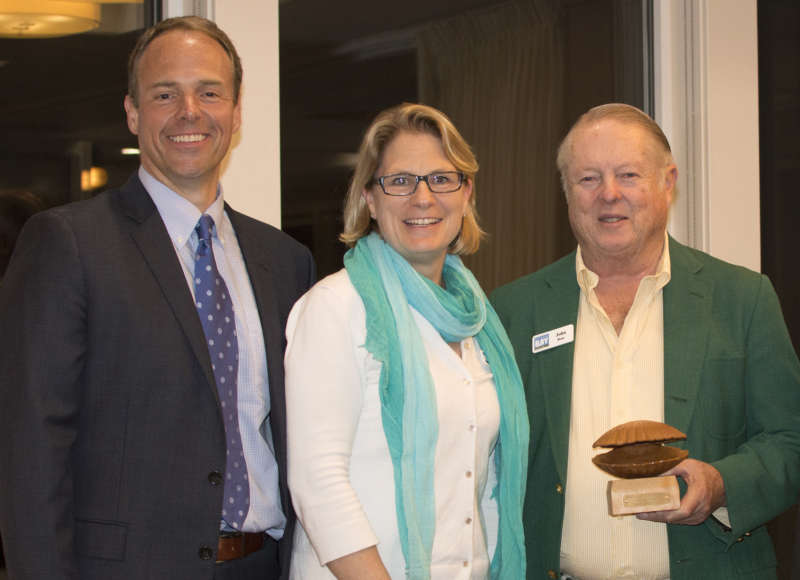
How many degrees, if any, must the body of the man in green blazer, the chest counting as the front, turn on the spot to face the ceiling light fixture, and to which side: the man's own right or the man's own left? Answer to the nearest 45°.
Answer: approximately 90° to the man's own right

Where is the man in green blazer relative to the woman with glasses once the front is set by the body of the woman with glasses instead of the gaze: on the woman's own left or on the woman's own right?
on the woman's own left

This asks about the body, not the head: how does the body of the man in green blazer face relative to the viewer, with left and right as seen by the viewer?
facing the viewer

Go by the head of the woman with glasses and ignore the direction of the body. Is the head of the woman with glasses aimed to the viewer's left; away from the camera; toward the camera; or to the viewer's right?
toward the camera

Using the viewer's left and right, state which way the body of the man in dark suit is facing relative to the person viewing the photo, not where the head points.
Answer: facing the viewer and to the right of the viewer

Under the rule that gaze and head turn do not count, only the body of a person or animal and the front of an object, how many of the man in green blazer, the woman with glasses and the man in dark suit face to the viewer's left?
0

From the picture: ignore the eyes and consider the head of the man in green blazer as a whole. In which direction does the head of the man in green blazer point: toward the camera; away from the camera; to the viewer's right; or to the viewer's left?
toward the camera

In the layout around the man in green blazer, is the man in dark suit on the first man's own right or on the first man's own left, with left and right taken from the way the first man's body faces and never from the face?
on the first man's own right

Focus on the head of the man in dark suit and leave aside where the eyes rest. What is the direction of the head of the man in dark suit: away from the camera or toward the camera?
toward the camera
